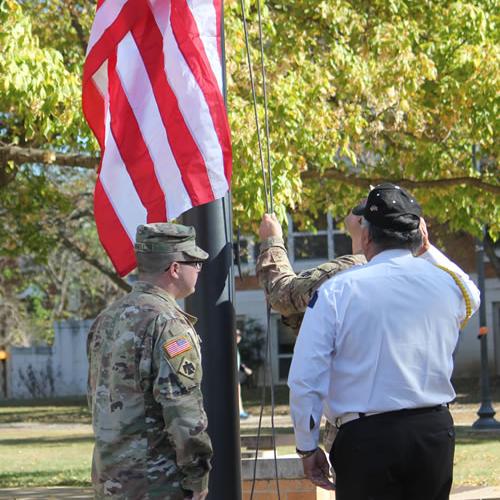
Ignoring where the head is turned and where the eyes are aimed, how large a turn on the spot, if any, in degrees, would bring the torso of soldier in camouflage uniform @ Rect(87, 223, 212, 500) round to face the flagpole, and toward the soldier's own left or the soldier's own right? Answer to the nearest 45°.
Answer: approximately 45° to the soldier's own left

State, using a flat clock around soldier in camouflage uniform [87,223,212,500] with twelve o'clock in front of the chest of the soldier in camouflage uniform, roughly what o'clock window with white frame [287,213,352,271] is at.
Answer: The window with white frame is roughly at 11 o'clock from the soldier in camouflage uniform.

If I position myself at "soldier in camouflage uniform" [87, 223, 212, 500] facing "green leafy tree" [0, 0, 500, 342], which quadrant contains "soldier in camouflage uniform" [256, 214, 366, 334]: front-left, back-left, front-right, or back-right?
front-right

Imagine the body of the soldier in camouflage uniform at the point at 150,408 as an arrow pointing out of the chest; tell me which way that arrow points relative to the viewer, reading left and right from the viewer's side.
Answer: facing away from the viewer and to the right of the viewer

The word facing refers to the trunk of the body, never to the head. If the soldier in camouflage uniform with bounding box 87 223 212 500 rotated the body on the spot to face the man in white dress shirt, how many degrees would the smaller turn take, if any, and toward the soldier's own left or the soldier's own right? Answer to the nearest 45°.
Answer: approximately 45° to the soldier's own right

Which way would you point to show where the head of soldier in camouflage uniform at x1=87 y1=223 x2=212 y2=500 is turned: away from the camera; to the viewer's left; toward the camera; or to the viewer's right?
to the viewer's right

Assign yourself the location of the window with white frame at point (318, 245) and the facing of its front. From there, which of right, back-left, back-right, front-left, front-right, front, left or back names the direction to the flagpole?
front

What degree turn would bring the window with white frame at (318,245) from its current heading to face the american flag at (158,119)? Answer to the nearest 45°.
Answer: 0° — it already faces it

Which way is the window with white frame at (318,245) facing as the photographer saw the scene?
facing the viewer

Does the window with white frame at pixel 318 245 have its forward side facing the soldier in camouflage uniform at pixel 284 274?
yes

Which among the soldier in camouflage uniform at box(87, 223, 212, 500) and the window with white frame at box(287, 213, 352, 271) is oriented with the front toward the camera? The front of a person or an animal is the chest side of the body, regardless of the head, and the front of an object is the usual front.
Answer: the window with white frame

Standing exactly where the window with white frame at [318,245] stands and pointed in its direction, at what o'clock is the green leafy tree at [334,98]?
The green leafy tree is roughly at 12 o'clock from the window with white frame.

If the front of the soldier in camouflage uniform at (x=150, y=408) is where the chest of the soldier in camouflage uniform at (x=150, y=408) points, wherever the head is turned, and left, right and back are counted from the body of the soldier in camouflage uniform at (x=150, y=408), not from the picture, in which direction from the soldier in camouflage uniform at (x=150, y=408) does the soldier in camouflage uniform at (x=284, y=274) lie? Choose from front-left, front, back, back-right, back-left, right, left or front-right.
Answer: front
